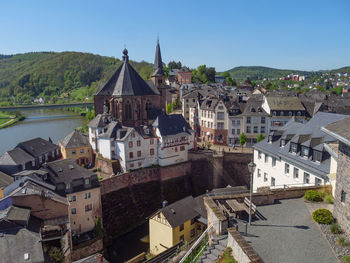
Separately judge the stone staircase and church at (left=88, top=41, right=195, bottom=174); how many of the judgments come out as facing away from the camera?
1

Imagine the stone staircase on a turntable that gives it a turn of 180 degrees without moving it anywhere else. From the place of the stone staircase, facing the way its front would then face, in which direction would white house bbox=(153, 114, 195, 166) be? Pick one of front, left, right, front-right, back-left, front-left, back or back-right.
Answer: front-left

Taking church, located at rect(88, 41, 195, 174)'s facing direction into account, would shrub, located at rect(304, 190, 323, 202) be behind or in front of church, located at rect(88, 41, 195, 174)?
behind

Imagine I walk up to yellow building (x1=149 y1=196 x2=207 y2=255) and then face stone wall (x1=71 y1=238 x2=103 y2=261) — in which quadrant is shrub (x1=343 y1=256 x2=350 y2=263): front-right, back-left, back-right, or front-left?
back-left

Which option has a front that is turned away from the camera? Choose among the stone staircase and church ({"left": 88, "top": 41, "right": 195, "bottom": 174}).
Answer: the church
